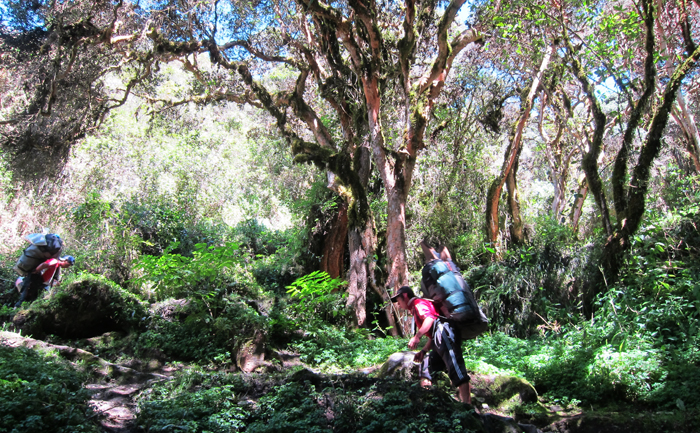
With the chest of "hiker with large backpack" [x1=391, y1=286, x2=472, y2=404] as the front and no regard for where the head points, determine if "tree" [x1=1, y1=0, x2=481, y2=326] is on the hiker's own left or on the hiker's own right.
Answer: on the hiker's own right

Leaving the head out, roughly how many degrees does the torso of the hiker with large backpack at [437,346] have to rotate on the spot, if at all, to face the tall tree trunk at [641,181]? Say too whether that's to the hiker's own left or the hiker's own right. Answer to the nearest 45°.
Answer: approximately 135° to the hiker's own right

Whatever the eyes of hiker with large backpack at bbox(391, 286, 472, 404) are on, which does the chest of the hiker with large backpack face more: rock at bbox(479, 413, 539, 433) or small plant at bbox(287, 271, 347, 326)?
the small plant

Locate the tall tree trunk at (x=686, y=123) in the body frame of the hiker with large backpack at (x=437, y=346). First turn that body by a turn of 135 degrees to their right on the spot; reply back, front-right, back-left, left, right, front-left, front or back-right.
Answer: front

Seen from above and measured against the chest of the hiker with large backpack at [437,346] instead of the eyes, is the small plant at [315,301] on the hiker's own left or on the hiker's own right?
on the hiker's own right

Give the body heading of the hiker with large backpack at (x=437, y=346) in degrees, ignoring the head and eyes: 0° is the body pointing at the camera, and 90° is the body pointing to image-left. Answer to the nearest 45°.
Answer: approximately 90°

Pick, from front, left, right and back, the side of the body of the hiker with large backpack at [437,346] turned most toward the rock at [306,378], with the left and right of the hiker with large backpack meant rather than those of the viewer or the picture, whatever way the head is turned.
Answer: front

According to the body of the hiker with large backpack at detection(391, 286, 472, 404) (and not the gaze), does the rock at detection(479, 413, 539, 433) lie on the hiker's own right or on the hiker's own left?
on the hiker's own left

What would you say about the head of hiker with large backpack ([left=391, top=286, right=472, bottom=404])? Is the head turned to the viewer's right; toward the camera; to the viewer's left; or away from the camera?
to the viewer's left

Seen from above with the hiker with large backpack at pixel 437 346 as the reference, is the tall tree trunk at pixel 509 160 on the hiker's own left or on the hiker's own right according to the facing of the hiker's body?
on the hiker's own right

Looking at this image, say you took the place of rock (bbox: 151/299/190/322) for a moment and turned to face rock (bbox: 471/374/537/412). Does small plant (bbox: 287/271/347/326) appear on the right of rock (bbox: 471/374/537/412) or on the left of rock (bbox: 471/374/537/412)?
left

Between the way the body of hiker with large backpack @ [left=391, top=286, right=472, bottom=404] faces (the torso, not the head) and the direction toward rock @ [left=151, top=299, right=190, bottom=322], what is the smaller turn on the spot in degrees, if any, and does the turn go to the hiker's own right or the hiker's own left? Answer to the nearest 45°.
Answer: approximately 45° to the hiker's own right

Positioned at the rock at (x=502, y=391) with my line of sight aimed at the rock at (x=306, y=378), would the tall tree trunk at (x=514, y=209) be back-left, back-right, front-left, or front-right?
back-right
